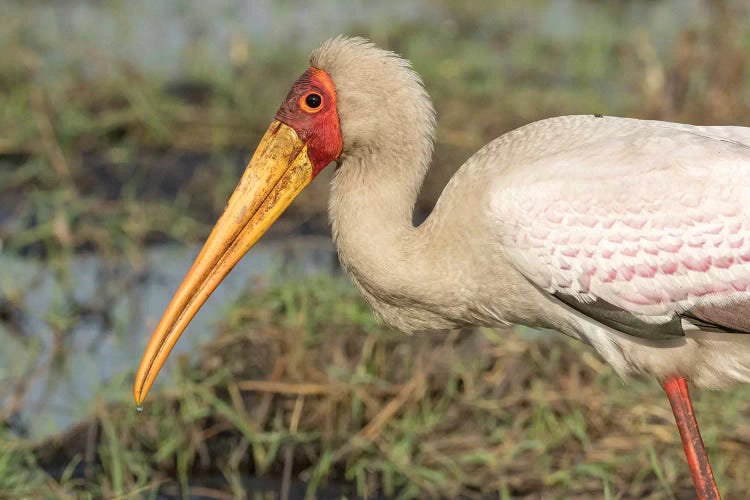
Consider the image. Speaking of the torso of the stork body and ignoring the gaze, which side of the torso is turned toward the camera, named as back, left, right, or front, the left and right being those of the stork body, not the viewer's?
left
